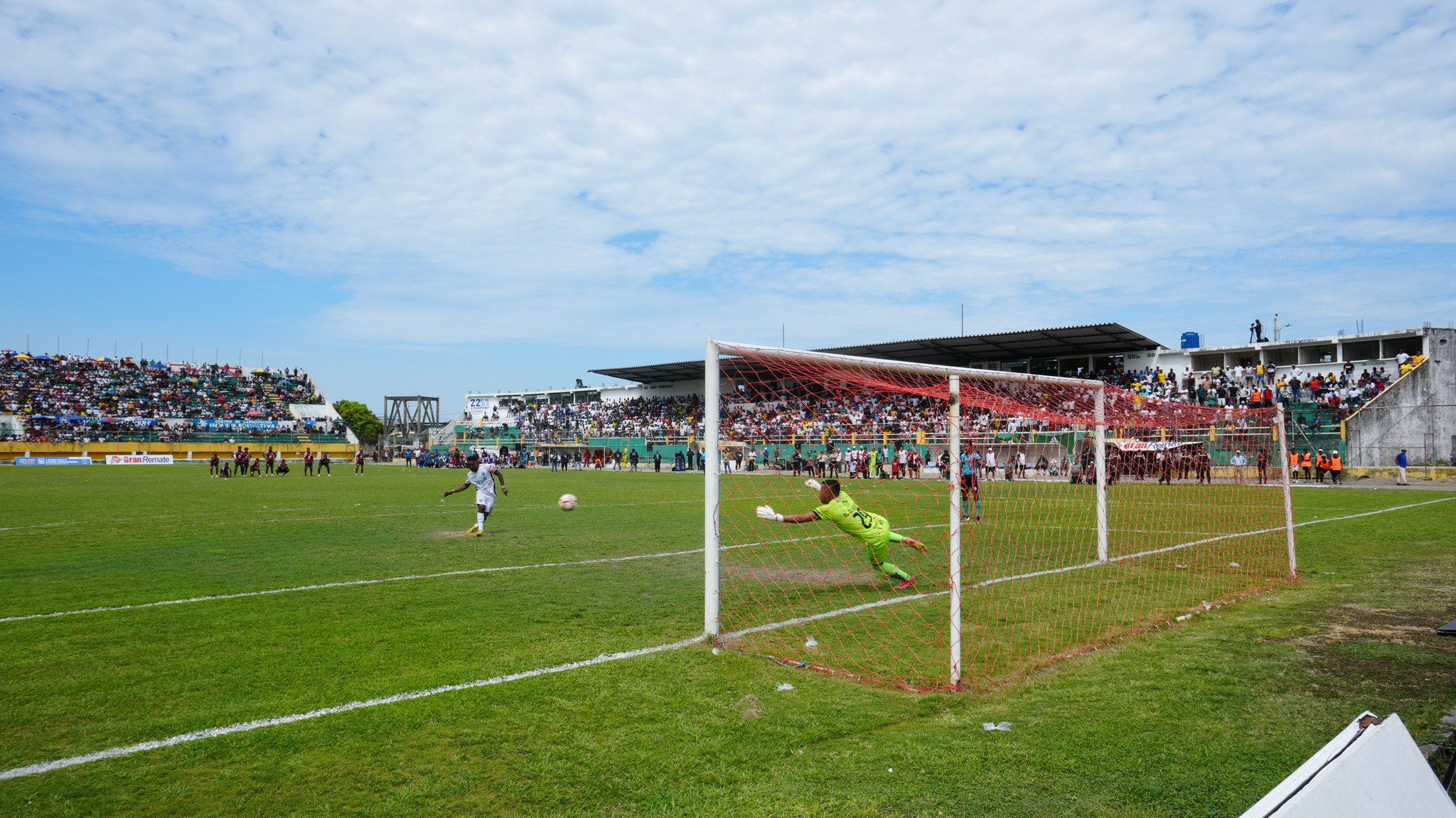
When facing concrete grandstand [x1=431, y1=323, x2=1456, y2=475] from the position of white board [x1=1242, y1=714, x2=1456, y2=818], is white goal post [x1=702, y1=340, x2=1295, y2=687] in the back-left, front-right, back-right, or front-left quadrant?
front-left

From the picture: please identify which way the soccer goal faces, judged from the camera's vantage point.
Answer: facing away from the viewer and to the left of the viewer

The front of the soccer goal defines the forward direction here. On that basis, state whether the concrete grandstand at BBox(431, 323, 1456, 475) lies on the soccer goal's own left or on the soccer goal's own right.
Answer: on the soccer goal's own right

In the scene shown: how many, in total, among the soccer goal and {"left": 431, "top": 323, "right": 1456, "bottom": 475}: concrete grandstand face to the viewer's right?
0

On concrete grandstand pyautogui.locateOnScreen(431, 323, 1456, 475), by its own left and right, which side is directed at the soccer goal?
front

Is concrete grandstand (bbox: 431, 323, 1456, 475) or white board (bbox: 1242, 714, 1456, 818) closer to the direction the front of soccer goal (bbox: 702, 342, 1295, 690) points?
the concrete grandstand

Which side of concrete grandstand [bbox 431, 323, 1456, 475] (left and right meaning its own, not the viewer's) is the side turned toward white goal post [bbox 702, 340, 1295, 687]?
front

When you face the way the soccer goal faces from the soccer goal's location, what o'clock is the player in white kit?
The player in white kit is roughly at 11 o'clock from the soccer goal.

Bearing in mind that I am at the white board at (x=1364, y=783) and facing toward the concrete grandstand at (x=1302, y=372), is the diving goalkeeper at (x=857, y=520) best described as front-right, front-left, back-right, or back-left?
front-left

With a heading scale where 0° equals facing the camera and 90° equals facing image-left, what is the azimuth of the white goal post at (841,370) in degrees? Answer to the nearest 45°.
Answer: approximately 135°
